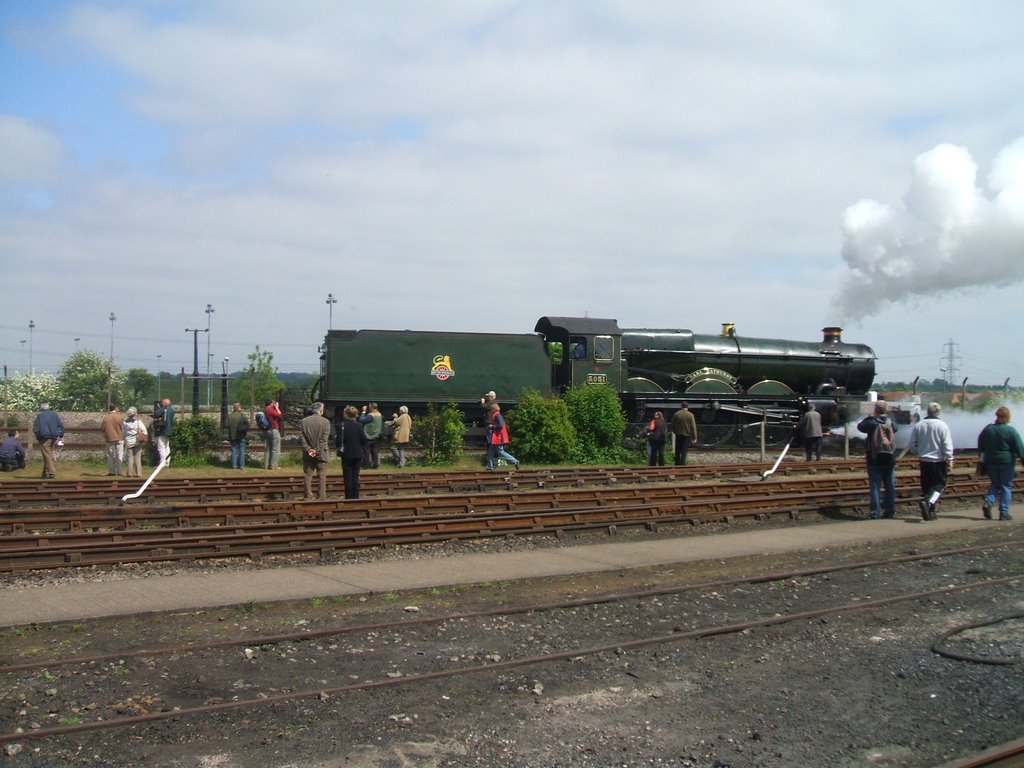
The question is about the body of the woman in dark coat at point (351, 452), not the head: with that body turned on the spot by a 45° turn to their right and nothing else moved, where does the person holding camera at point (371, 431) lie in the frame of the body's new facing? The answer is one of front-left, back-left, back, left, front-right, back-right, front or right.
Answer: front-left

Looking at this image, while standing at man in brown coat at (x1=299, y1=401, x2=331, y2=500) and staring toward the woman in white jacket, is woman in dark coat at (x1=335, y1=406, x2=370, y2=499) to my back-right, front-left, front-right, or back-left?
back-right

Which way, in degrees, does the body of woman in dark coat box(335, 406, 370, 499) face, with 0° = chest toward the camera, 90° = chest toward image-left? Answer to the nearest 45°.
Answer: approximately 180°

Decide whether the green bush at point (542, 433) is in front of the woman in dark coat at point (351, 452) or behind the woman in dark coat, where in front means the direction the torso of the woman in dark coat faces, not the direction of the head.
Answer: in front

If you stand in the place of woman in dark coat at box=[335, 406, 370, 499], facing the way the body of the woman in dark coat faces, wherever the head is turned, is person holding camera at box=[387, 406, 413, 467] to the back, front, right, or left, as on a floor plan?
front

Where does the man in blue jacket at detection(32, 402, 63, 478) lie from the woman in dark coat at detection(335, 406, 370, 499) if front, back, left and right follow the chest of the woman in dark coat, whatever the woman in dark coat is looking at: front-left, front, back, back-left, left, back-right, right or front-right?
front-left

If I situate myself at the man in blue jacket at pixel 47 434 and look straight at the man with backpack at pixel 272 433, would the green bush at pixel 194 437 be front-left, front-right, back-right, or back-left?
front-left

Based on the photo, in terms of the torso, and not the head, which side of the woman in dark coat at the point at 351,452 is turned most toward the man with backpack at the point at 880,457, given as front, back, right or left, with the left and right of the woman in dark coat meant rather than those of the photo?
right

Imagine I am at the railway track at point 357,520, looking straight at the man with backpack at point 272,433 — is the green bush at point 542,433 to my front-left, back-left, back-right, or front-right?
front-right

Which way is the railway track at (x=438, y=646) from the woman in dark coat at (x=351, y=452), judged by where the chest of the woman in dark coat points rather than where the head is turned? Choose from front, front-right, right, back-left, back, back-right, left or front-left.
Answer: back
